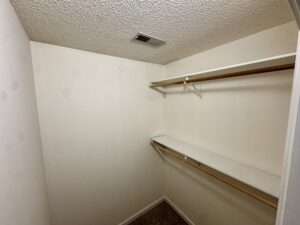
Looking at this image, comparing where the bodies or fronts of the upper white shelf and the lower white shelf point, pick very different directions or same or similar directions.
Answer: same or similar directions

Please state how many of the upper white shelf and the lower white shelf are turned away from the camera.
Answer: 0

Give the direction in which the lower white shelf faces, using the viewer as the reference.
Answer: facing the viewer and to the left of the viewer
